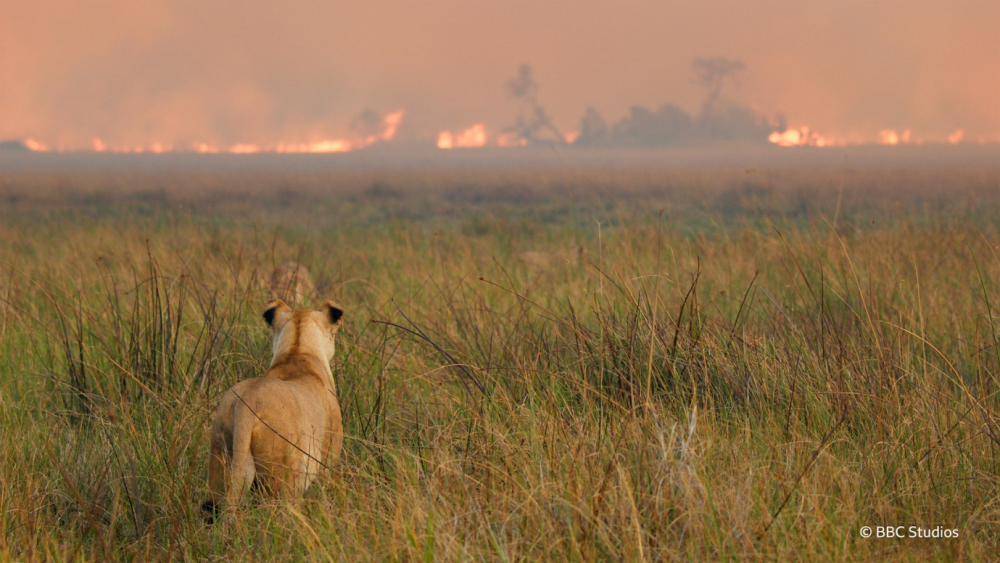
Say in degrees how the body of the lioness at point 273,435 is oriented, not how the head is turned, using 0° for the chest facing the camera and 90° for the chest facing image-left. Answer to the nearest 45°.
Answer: approximately 225°
